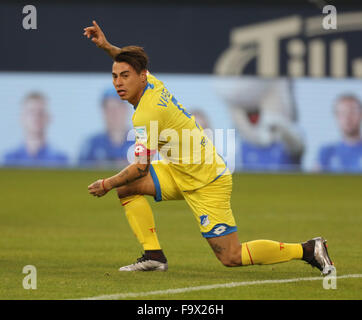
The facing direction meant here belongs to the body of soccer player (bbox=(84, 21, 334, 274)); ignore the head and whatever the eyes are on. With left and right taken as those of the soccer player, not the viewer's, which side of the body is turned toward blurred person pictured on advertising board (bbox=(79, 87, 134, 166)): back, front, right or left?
right

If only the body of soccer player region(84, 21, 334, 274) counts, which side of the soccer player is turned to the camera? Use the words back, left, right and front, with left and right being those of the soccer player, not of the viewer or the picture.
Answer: left

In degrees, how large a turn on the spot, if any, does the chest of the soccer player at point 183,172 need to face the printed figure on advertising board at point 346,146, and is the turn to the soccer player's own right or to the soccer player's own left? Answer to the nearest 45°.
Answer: approximately 90° to the soccer player's own right

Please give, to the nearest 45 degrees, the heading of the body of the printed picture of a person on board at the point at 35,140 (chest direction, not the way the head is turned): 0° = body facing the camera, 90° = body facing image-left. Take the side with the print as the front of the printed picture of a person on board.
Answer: approximately 0°
